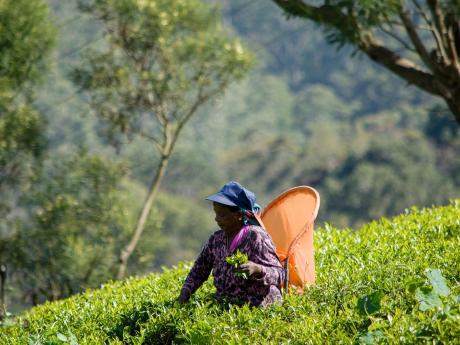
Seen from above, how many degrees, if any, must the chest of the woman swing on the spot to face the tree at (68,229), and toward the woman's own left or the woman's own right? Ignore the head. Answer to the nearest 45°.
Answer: approximately 135° to the woman's own right

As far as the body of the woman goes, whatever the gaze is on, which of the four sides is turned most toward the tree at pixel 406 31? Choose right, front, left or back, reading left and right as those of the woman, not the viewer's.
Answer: back

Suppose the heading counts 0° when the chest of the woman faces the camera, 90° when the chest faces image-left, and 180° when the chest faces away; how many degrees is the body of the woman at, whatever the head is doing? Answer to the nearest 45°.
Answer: approximately 45°

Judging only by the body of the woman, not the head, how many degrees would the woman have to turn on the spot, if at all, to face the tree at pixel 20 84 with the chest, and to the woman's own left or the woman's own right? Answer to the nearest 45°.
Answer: approximately 135° to the woman's own right

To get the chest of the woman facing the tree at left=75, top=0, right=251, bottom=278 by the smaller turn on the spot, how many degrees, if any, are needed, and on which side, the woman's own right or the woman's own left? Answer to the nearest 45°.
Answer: approximately 135° to the woman's own right
